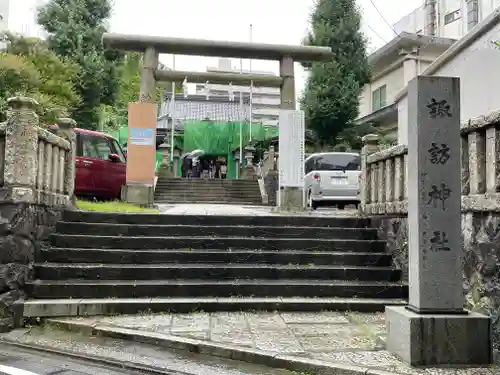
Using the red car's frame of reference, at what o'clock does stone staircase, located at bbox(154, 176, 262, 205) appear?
The stone staircase is roughly at 10 o'clock from the red car.

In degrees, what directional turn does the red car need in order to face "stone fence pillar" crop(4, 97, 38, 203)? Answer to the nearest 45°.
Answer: approximately 90° to its right

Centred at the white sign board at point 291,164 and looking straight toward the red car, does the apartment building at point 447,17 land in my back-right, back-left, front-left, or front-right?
back-right

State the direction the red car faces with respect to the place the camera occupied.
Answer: facing to the right of the viewer

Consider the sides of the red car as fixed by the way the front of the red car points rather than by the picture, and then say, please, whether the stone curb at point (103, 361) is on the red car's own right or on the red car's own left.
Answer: on the red car's own right

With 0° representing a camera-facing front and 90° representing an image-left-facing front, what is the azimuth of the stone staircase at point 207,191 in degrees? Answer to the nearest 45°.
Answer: approximately 0°

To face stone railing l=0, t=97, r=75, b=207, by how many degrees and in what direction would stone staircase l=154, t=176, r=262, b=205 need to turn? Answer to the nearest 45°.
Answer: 0° — it already faces it

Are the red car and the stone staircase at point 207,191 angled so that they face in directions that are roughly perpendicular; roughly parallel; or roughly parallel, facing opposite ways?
roughly perpendicular

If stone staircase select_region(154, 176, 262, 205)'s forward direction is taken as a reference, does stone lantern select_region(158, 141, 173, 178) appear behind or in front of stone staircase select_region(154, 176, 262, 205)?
behind
